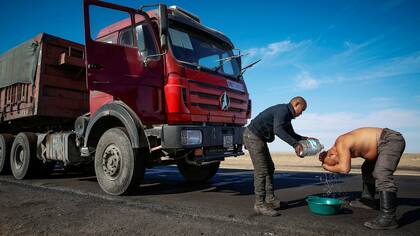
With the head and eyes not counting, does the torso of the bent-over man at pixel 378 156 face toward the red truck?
yes

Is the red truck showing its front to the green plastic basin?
yes

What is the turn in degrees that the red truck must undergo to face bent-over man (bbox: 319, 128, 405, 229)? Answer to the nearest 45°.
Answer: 0° — it already faces them

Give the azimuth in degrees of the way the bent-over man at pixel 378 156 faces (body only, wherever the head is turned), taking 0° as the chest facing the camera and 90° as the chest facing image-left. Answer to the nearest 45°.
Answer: approximately 90°

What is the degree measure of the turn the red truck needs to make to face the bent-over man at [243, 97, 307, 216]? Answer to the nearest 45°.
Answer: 0° — it already faces them

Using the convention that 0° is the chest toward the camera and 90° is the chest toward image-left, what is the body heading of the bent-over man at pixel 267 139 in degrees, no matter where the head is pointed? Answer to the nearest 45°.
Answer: approximately 270°

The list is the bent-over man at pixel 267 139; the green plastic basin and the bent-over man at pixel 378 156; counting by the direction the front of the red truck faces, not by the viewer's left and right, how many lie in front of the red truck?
3

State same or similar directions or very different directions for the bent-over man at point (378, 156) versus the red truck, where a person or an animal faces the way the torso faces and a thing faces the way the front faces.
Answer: very different directions

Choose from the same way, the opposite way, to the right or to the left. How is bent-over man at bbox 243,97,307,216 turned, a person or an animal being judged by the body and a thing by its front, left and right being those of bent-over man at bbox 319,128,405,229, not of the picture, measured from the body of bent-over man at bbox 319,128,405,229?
the opposite way

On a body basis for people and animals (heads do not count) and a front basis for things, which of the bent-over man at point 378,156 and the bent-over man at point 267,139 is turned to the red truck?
the bent-over man at point 378,156

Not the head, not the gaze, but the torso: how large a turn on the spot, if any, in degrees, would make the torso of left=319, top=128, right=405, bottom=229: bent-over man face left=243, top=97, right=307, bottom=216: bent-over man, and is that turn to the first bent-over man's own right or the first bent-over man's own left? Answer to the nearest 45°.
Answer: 0° — they already face them

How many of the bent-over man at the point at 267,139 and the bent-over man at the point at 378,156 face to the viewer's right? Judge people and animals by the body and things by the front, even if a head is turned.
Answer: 1
